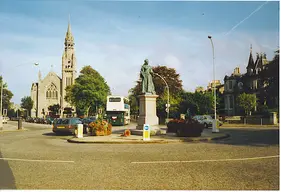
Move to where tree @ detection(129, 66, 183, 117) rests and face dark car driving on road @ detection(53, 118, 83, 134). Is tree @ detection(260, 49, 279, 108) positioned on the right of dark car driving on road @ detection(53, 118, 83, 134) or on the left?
left

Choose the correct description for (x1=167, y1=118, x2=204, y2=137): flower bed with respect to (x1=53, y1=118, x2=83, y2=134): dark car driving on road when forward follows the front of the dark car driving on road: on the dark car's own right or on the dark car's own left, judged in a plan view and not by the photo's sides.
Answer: on the dark car's own right

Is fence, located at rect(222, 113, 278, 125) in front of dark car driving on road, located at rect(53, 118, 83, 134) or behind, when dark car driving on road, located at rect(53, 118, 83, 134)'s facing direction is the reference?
in front

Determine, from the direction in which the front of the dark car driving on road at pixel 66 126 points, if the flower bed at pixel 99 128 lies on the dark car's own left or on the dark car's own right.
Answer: on the dark car's own right

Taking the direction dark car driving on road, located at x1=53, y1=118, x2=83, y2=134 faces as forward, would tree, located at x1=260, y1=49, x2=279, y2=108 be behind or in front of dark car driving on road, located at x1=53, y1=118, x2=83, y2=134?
in front
